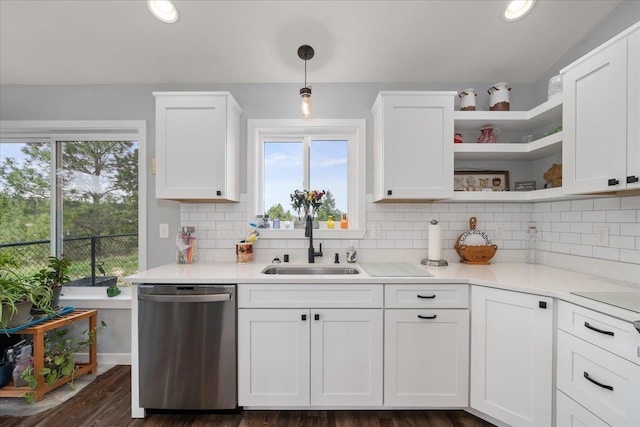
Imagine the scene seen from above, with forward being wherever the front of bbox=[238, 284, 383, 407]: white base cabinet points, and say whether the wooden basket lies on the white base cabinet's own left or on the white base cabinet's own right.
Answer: on the white base cabinet's own left

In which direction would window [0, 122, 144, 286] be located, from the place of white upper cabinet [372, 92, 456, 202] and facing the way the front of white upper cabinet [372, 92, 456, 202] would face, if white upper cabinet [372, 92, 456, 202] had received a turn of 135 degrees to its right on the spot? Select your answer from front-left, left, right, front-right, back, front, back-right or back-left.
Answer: front-left

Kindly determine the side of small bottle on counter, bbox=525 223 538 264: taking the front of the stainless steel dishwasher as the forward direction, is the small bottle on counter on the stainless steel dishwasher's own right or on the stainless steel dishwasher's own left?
on the stainless steel dishwasher's own left

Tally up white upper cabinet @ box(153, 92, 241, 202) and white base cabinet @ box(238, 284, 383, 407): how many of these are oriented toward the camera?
2

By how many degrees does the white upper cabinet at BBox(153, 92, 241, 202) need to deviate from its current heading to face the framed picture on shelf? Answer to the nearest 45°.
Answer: approximately 90° to its left

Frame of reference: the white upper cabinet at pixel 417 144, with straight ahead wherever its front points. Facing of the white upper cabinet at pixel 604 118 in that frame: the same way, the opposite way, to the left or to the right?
to the right

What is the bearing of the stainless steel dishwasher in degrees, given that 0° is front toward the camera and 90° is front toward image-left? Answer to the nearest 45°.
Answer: approximately 0°
